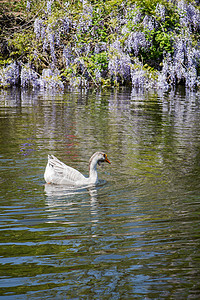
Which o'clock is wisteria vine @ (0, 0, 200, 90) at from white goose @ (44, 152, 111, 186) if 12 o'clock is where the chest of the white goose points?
The wisteria vine is roughly at 9 o'clock from the white goose.

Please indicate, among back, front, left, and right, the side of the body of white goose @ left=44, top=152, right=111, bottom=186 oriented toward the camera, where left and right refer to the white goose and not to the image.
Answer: right
